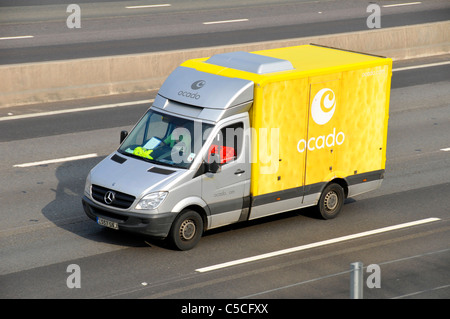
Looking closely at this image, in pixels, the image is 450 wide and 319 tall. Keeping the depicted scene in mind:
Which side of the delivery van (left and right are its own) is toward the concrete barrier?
right

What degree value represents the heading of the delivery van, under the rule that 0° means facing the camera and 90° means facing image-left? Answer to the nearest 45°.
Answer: approximately 45°
